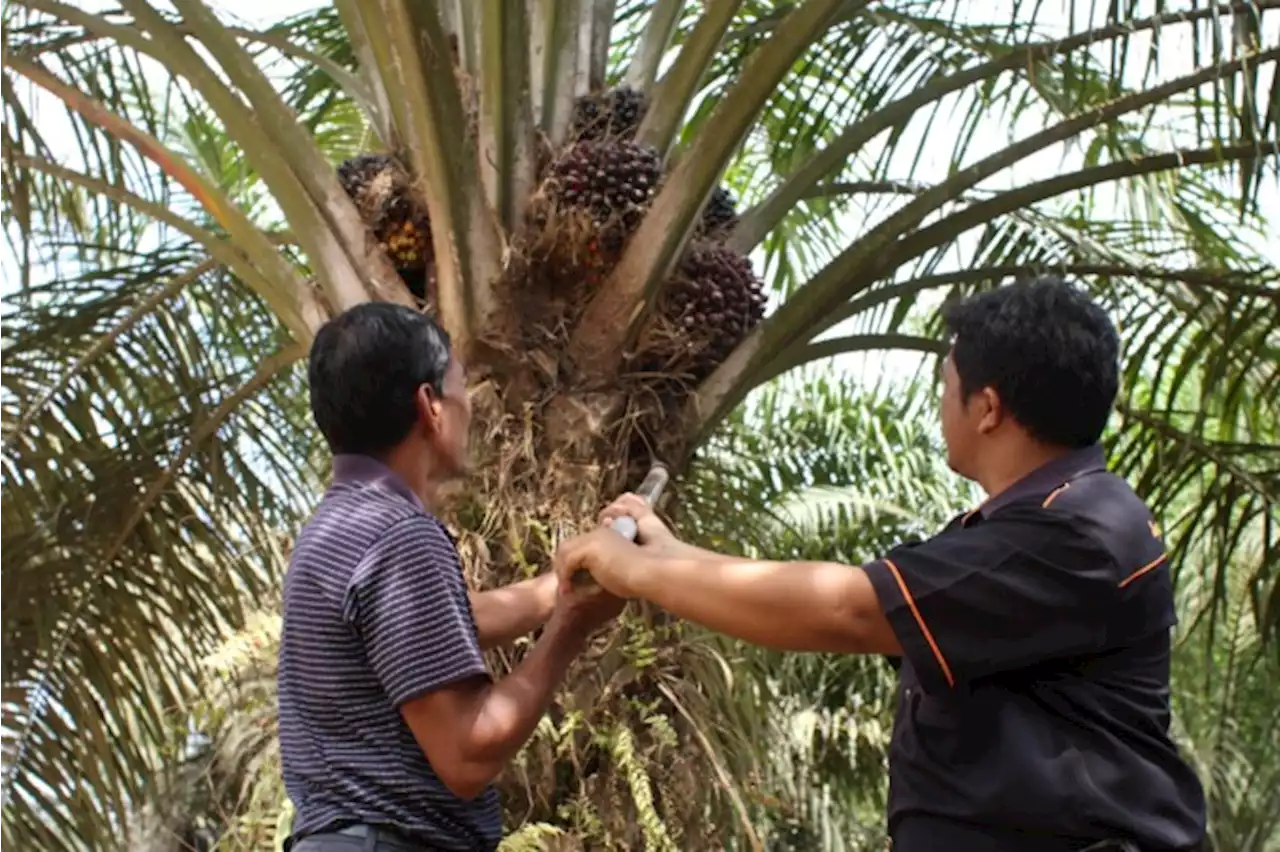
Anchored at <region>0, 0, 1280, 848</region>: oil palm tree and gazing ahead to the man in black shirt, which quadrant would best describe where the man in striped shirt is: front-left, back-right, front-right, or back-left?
front-right

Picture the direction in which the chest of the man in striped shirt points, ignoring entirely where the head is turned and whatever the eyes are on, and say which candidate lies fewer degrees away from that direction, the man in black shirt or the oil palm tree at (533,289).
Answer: the oil palm tree

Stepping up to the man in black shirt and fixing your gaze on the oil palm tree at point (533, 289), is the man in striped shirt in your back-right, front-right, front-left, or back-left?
front-left

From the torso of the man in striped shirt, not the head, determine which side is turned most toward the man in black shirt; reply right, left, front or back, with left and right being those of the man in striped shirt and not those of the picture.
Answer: right

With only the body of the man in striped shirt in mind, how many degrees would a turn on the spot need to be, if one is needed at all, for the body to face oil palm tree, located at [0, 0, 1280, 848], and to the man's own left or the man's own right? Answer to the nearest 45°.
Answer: approximately 45° to the man's own left

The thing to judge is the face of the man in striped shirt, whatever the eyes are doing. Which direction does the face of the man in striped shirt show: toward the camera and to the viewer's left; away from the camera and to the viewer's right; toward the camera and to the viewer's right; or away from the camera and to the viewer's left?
away from the camera and to the viewer's right

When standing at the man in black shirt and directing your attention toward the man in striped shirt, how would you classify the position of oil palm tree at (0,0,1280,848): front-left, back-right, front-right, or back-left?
front-right

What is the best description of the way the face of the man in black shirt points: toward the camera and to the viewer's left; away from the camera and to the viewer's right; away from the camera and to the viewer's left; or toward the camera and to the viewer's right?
away from the camera and to the viewer's left

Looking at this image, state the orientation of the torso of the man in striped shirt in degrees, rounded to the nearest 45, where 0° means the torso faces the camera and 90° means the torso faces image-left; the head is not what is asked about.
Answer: approximately 225°
